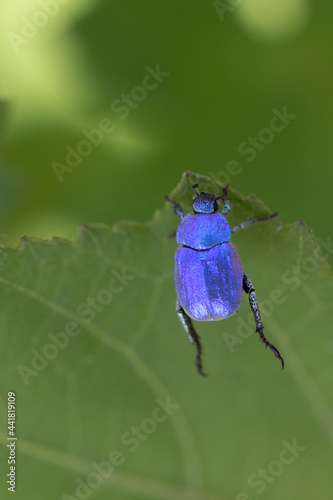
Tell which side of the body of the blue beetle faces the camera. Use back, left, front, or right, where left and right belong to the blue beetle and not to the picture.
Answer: back
